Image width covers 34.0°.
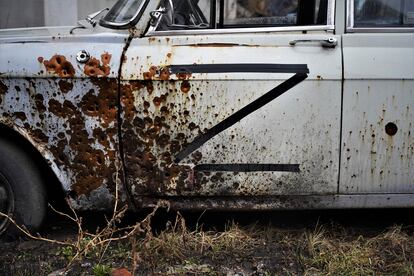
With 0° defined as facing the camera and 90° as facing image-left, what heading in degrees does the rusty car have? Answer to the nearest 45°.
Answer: approximately 90°
